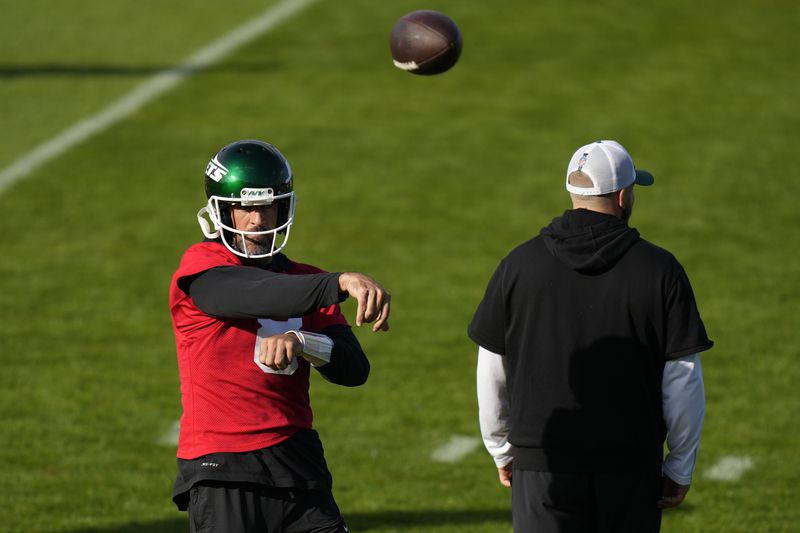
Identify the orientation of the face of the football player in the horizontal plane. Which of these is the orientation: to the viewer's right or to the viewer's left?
to the viewer's right

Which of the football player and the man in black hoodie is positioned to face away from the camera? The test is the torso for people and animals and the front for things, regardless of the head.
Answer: the man in black hoodie

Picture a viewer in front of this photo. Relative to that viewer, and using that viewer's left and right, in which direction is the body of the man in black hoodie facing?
facing away from the viewer

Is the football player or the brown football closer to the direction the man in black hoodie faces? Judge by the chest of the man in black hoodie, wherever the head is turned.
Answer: the brown football

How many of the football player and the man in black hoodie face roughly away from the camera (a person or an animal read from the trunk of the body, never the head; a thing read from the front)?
1

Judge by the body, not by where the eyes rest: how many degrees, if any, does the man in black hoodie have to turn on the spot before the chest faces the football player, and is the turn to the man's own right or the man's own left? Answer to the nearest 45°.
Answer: approximately 90° to the man's own left

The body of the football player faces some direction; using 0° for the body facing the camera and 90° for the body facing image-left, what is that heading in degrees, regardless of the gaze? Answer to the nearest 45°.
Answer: approximately 315°
